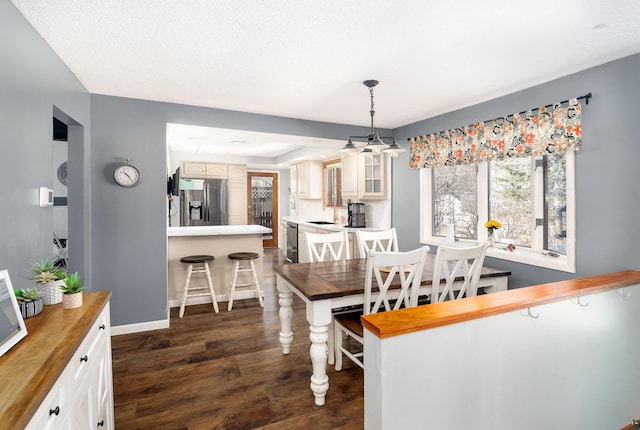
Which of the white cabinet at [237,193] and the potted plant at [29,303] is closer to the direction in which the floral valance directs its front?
the potted plant

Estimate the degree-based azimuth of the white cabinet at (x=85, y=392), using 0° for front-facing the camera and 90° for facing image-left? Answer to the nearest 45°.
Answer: approximately 270°

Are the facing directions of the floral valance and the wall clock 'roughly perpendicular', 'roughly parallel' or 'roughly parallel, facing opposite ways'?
roughly perpendicular

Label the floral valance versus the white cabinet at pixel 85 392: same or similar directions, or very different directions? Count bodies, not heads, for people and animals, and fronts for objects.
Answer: very different directions

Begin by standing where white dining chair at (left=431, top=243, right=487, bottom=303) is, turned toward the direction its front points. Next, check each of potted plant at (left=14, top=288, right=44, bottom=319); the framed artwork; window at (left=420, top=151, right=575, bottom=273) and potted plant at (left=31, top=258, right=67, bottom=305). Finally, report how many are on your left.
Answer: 3

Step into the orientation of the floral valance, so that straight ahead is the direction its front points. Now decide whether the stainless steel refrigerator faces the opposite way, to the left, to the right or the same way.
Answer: to the left
